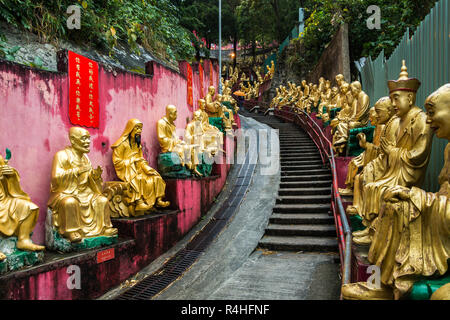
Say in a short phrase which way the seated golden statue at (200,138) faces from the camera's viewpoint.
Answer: facing the viewer and to the right of the viewer

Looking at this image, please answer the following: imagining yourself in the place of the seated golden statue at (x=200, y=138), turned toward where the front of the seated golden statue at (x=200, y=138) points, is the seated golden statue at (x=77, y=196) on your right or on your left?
on your right

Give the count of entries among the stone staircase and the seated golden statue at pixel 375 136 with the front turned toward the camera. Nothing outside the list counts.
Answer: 1

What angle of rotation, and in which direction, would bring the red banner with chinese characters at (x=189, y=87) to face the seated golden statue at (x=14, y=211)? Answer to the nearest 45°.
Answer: approximately 45° to its right

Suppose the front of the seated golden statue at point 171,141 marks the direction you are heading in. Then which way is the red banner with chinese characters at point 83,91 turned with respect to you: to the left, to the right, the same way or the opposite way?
the same way

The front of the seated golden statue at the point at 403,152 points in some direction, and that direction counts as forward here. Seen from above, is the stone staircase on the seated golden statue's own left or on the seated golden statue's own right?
on the seated golden statue's own right

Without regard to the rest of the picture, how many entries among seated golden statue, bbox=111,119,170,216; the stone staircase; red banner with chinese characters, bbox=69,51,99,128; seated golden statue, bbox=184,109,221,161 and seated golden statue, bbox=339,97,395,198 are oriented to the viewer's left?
1

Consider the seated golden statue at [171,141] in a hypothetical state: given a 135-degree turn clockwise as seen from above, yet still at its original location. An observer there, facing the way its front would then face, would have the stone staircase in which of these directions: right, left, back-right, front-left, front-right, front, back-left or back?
back

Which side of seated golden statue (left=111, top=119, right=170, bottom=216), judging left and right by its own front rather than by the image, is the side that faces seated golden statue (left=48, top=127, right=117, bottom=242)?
right

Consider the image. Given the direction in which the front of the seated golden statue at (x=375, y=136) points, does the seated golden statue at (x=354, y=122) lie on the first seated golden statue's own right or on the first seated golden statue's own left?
on the first seated golden statue's own right

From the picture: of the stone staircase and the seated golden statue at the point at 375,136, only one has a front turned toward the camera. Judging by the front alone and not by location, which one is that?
the stone staircase

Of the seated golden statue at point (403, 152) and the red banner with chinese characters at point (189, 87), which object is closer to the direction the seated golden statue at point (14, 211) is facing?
the seated golden statue

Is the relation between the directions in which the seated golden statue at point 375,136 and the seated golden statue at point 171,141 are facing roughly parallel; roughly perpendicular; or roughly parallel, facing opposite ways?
roughly parallel, facing opposite ways

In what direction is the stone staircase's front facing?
toward the camera

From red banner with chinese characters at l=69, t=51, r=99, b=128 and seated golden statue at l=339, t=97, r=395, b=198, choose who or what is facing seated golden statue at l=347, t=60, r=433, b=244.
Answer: the red banner with chinese characters

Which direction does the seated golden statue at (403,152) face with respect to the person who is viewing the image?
facing the viewer and to the left of the viewer

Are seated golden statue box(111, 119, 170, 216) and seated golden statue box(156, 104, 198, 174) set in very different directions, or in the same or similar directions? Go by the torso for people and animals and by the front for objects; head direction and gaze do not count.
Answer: same or similar directions

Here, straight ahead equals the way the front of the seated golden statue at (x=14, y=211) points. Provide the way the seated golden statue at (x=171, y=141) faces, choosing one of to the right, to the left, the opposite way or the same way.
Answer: the same way
